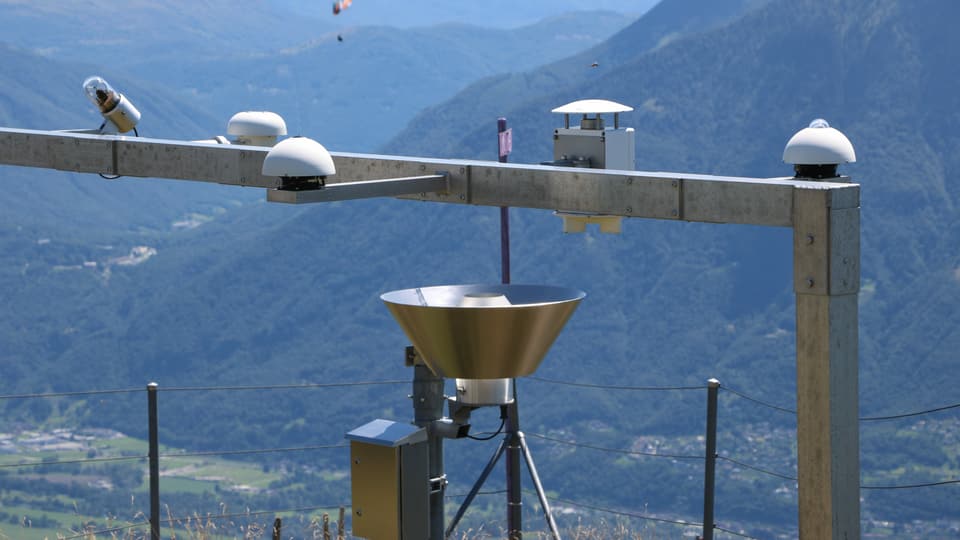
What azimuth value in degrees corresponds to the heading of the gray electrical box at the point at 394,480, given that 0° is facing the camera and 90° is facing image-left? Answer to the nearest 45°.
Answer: approximately 45°

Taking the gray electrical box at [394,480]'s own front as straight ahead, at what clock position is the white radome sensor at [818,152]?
The white radome sensor is roughly at 8 o'clock from the gray electrical box.
